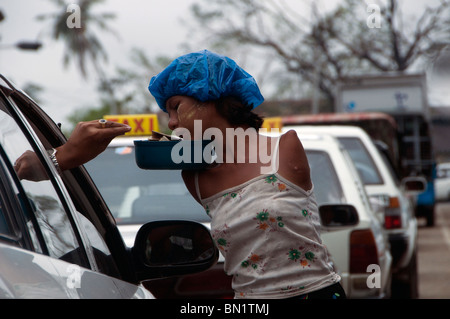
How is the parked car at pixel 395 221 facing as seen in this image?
away from the camera

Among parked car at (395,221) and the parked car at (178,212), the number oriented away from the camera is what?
2

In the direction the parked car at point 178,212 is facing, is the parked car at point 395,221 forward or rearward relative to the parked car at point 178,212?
forward

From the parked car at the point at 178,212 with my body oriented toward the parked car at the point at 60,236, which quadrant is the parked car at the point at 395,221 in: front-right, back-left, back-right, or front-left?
back-left

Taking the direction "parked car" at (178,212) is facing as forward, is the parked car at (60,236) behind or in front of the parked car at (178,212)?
behind

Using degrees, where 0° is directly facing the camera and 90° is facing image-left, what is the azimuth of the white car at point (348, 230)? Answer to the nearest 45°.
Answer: approximately 180°

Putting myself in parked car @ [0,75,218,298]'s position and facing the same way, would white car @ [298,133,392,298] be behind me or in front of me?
in front

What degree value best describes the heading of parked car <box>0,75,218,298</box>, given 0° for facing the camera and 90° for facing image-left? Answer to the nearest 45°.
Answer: approximately 225°

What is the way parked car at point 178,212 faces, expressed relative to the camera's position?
facing away from the viewer

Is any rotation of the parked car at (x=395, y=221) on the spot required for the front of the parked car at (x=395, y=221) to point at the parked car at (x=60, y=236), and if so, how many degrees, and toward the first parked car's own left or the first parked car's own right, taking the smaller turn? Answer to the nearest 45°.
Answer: approximately 180°
